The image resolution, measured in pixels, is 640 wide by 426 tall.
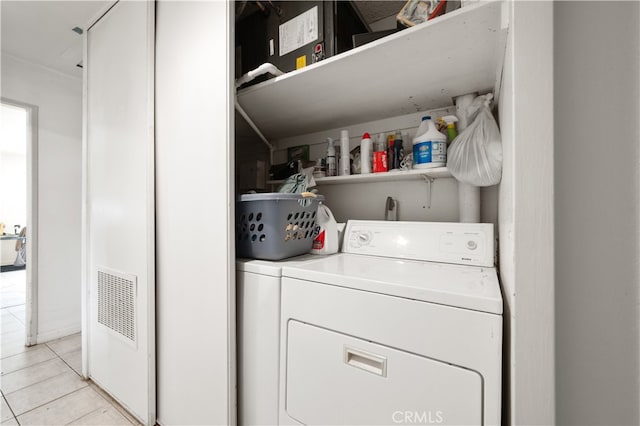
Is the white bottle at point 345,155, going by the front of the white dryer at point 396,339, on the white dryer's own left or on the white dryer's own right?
on the white dryer's own right

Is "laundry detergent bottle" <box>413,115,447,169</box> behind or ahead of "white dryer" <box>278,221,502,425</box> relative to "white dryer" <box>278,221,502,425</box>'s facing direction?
behind

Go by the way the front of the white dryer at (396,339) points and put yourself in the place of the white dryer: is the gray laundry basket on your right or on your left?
on your right

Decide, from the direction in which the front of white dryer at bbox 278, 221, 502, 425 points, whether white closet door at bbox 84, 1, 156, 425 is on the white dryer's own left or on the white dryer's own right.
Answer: on the white dryer's own right

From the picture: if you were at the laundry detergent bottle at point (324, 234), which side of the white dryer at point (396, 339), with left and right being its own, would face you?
right

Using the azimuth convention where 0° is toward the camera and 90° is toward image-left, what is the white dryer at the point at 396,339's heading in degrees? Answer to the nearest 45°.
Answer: approximately 45°
